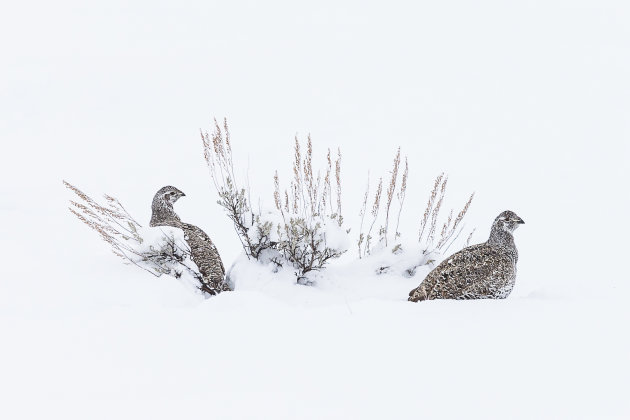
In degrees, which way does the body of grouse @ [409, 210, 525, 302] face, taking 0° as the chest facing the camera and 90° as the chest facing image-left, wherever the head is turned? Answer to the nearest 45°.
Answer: approximately 270°

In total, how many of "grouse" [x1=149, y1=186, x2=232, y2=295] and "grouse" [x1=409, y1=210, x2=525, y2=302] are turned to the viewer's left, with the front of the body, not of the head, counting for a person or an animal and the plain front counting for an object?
1

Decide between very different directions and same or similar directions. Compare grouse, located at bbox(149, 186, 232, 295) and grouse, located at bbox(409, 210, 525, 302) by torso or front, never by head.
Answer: very different directions

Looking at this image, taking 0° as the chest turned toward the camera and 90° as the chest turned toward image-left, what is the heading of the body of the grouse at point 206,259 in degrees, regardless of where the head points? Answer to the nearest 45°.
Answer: approximately 90°

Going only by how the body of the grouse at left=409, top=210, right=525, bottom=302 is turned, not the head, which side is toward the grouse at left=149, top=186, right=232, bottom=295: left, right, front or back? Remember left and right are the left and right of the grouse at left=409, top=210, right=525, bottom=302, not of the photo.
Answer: back

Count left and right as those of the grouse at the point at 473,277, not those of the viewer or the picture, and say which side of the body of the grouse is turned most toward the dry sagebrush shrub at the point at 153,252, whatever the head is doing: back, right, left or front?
back

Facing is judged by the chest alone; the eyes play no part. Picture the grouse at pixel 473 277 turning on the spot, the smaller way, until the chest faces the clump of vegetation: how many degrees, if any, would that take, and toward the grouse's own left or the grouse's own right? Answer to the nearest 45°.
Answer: approximately 180°

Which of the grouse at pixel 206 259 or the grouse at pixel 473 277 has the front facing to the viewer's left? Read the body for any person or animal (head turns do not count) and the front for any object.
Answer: the grouse at pixel 206 259
